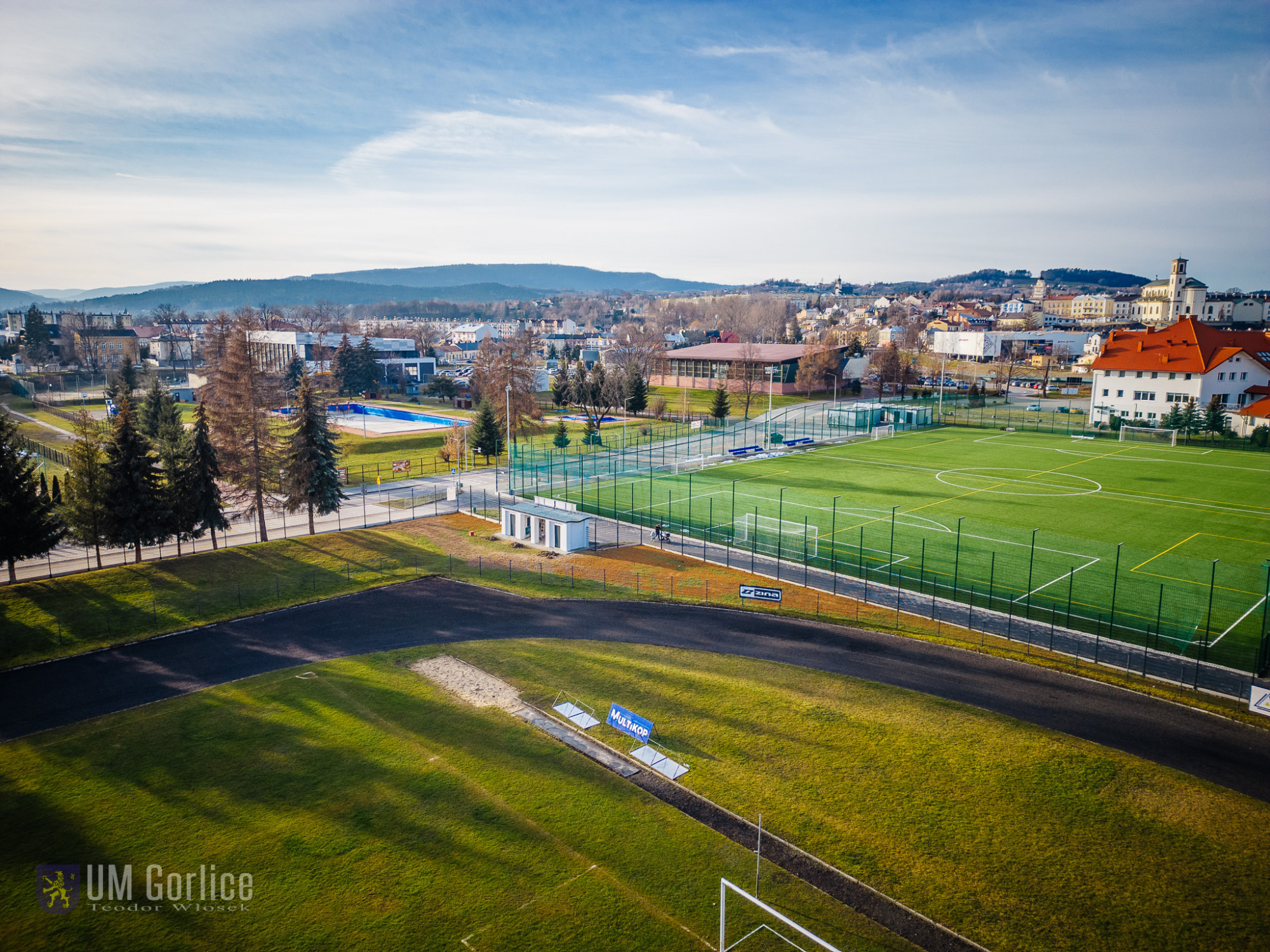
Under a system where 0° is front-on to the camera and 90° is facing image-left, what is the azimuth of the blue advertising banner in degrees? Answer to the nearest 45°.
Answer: approximately 0°

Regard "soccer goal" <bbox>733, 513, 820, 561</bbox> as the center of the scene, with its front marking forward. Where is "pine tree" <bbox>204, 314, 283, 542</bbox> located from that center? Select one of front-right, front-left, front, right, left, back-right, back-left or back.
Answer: back-left

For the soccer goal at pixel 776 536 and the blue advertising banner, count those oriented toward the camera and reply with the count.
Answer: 1

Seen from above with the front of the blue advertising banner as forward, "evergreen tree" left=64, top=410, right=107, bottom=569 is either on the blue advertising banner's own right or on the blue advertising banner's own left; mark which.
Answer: on the blue advertising banner's own right

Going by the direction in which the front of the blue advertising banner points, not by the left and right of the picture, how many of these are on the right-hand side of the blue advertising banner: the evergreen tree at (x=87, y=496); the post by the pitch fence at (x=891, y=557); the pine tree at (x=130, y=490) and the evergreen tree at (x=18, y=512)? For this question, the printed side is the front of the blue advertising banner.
3

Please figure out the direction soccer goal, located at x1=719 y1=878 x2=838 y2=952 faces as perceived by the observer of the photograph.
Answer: facing the viewer and to the left of the viewer

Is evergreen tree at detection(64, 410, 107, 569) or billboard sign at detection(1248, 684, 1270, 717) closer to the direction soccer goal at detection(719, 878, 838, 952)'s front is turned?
the evergreen tree

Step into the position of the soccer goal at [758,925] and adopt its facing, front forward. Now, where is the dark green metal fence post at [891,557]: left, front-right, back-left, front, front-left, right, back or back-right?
back-right

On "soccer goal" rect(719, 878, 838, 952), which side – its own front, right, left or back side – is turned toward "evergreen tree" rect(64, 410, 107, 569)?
right

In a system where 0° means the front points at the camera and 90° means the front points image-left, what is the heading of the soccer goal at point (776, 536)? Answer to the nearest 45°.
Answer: approximately 225°

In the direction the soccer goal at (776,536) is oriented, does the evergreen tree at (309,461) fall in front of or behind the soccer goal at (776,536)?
behind

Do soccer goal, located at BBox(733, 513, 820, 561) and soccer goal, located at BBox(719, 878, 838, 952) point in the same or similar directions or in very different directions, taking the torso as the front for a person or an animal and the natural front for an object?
very different directions

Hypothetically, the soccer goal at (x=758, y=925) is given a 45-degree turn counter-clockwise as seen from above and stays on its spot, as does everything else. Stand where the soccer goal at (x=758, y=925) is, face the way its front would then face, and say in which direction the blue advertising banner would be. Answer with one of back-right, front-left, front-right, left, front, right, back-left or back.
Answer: back
